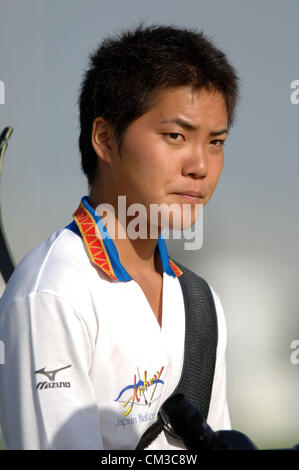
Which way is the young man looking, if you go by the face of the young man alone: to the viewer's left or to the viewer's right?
to the viewer's right

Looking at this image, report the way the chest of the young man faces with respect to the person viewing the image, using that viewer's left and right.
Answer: facing the viewer and to the right of the viewer
